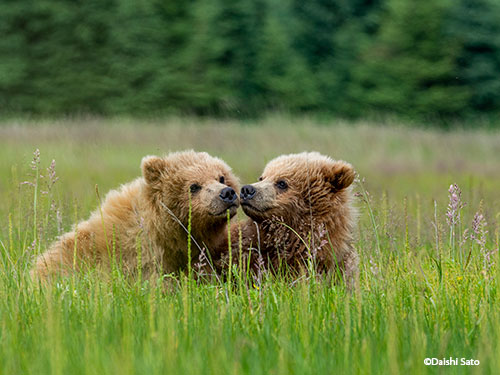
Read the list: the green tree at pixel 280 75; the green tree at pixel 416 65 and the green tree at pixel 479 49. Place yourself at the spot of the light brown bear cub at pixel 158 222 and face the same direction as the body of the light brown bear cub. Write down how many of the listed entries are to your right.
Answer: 0

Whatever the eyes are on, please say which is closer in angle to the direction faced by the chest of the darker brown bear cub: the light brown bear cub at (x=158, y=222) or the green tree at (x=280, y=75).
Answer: the light brown bear cub

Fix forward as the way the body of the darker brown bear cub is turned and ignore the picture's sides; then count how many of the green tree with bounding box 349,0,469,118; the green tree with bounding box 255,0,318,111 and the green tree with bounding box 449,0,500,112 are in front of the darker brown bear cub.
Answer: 0

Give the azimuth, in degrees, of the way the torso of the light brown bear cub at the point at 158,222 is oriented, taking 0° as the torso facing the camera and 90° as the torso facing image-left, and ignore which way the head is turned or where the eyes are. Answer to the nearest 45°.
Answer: approximately 315°

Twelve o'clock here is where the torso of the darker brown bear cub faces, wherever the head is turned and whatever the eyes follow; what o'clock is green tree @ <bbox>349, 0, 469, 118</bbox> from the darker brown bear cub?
The green tree is roughly at 5 o'clock from the darker brown bear cub.

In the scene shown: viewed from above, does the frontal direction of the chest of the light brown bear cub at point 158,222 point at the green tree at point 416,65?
no

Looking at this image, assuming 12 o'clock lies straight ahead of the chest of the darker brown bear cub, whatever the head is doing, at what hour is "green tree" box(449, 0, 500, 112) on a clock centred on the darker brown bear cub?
The green tree is roughly at 5 o'clock from the darker brown bear cub.

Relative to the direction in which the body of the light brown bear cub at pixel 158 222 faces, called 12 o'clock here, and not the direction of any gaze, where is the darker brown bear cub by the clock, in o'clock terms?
The darker brown bear cub is roughly at 11 o'clock from the light brown bear cub.

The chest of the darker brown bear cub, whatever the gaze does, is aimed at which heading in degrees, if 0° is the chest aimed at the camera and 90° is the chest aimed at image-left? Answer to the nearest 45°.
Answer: approximately 45°

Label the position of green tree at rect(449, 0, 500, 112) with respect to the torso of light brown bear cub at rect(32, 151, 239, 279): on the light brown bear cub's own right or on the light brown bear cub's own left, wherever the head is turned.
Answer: on the light brown bear cub's own left

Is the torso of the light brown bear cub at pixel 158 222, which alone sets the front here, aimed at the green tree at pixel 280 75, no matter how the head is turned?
no

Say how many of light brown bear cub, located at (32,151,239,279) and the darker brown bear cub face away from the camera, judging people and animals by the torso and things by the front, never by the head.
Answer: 0
